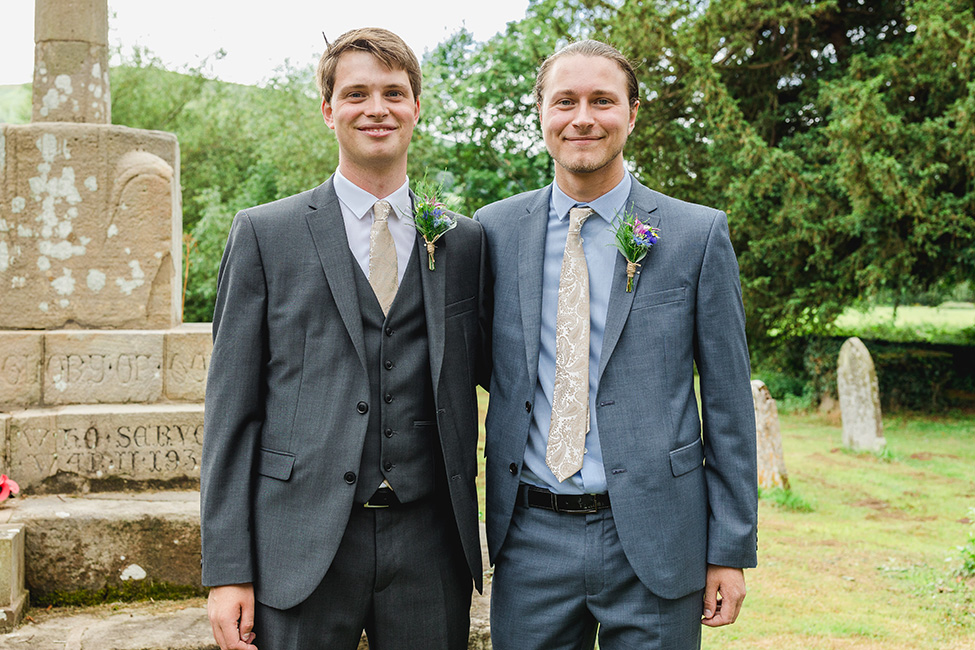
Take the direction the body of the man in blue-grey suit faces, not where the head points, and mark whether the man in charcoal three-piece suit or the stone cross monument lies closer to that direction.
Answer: the man in charcoal three-piece suit

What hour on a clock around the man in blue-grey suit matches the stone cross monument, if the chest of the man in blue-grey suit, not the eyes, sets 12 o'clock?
The stone cross monument is roughly at 4 o'clock from the man in blue-grey suit.

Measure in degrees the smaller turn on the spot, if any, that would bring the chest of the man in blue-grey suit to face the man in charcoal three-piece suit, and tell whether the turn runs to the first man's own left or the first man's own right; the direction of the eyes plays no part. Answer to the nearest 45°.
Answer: approximately 90° to the first man's own right

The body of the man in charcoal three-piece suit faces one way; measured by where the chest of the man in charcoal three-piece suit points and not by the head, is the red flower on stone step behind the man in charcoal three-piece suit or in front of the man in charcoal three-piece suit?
behind

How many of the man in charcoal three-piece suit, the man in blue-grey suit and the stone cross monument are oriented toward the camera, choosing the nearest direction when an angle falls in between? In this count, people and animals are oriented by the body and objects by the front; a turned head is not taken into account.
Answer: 3

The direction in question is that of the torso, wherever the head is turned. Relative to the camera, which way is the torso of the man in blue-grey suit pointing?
toward the camera

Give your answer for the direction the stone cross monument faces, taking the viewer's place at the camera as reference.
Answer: facing the viewer
